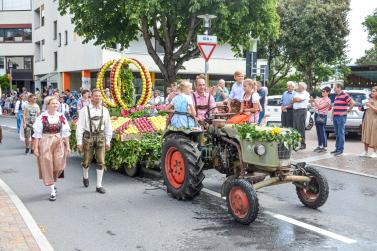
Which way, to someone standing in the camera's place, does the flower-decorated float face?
facing the viewer and to the right of the viewer

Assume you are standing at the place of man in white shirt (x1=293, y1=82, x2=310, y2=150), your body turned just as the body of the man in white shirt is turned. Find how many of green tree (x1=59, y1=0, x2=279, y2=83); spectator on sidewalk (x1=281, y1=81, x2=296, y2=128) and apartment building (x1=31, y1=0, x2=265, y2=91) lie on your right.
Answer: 3

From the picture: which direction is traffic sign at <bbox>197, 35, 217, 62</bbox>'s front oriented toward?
toward the camera

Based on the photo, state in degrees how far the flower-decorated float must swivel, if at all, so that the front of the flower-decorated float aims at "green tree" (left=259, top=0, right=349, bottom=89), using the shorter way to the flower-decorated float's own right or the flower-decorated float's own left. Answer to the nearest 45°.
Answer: approximately 90° to the flower-decorated float's own left

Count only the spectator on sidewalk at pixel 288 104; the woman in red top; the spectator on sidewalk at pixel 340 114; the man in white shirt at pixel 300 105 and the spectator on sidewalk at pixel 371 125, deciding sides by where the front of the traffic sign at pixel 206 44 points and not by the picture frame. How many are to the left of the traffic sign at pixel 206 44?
5

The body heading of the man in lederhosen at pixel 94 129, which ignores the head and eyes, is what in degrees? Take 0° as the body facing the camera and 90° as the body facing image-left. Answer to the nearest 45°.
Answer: approximately 0°

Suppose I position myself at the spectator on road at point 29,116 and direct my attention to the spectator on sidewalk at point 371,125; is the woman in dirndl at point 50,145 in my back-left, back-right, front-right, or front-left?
front-right

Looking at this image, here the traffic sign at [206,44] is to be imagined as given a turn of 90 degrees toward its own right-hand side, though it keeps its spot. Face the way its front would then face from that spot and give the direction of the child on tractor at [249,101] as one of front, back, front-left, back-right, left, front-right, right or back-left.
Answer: left

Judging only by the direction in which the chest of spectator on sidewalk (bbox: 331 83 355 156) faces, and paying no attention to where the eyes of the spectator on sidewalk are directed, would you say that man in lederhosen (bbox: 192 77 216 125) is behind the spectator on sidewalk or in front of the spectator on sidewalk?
in front
